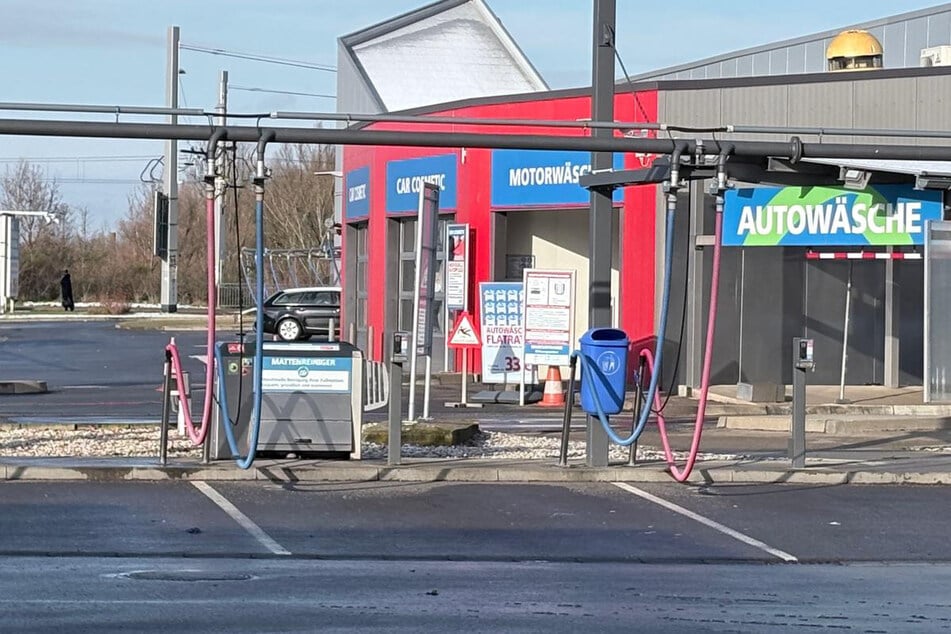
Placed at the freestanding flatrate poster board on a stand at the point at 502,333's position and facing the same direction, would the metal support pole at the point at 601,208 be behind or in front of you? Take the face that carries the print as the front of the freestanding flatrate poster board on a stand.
in front

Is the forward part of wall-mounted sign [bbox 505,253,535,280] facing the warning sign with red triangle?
yes

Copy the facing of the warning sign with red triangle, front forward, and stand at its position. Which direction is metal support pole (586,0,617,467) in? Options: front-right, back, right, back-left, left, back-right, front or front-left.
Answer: front

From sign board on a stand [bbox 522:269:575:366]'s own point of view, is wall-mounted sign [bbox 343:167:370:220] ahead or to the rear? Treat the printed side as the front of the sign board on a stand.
to the rear

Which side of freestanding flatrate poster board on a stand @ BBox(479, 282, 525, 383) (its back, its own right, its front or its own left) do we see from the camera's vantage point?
front

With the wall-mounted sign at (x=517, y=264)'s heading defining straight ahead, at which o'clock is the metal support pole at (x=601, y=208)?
The metal support pole is roughly at 12 o'clock from the wall-mounted sign.

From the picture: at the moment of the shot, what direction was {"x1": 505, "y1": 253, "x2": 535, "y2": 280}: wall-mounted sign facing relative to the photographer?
facing the viewer
